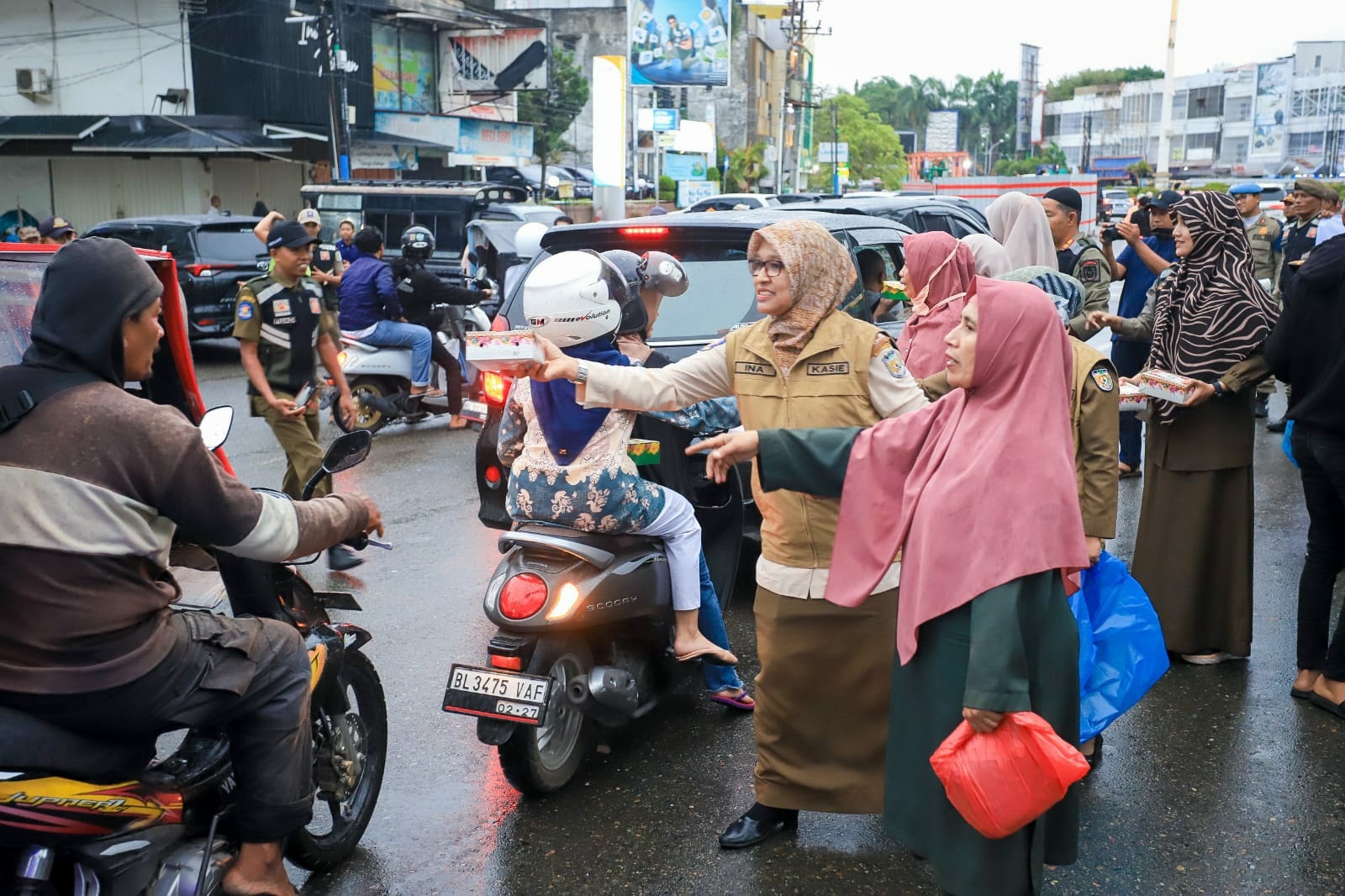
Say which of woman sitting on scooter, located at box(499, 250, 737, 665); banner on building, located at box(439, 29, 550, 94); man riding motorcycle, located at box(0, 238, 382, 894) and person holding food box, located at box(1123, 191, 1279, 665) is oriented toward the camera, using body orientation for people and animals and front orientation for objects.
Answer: the banner on building

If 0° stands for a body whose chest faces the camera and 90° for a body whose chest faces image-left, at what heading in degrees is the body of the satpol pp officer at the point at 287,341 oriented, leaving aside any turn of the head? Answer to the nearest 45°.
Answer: approximately 315°

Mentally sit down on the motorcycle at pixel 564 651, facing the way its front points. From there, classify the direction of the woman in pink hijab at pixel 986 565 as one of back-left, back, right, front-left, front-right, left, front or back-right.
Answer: right

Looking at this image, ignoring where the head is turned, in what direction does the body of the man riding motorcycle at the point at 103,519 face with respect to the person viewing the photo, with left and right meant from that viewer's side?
facing away from the viewer and to the right of the viewer

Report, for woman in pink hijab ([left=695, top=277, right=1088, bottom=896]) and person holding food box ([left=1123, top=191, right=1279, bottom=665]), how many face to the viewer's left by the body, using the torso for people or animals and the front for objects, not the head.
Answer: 2

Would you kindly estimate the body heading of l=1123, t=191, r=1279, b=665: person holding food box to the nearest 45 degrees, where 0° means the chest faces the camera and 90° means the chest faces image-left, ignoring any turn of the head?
approximately 90°

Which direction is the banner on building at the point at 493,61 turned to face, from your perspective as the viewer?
facing the viewer

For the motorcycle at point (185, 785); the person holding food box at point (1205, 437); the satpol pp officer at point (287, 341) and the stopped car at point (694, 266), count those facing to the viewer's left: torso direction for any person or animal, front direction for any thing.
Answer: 1

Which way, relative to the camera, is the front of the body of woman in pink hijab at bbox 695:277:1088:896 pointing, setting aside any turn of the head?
to the viewer's left

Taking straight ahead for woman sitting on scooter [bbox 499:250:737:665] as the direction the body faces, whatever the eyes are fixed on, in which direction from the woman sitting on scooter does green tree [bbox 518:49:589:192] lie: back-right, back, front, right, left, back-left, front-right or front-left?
front-left

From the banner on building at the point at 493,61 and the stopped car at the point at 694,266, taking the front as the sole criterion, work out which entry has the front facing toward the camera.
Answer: the banner on building

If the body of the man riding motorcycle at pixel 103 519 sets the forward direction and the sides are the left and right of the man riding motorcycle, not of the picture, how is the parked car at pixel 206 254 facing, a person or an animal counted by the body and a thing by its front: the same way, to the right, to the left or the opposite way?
to the left

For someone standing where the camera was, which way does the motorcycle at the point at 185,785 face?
facing away from the viewer and to the right of the viewer

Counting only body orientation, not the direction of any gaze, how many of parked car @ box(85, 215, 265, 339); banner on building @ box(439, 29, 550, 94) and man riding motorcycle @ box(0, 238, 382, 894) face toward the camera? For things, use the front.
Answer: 1

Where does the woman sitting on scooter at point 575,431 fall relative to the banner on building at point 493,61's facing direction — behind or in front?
in front

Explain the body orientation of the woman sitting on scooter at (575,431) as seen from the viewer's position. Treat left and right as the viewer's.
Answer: facing away from the viewer and to the right of the viewer

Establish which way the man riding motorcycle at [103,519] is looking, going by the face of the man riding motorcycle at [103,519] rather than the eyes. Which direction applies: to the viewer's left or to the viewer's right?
to the viewer's right
